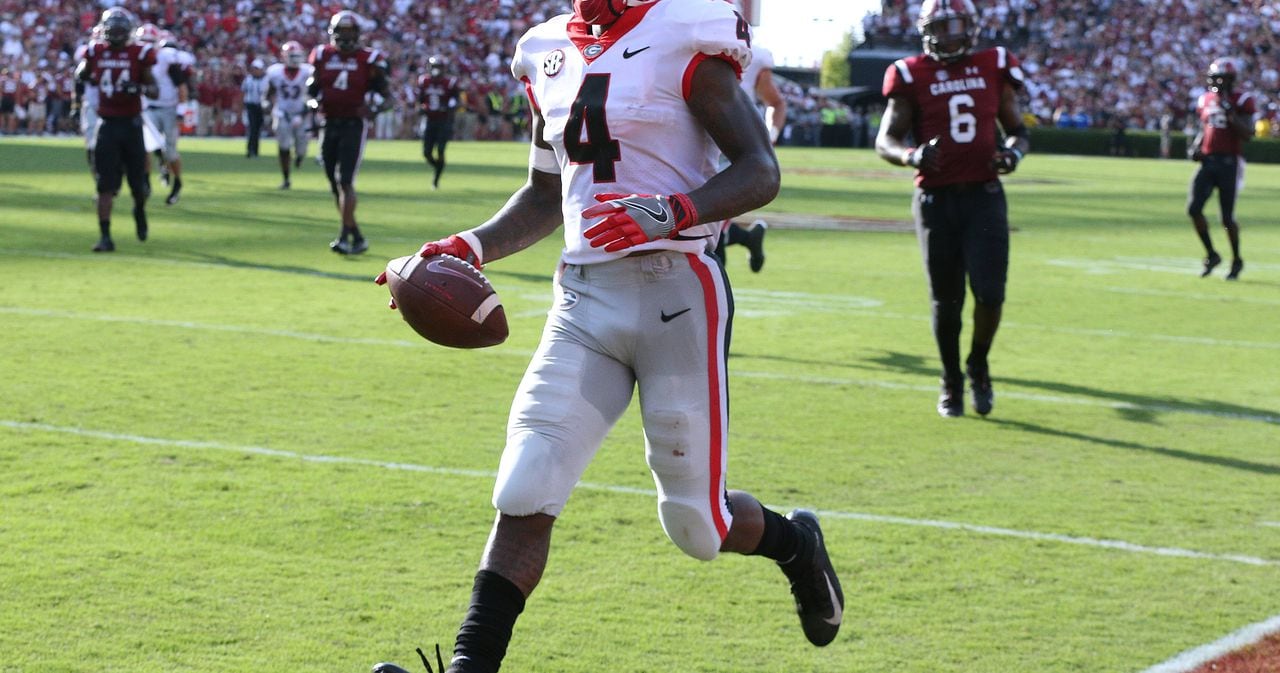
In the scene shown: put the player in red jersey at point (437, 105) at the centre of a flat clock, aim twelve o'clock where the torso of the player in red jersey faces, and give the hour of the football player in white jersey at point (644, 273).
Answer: The football player in white jersey is roughly at 12 o'clock from the player in red jersey.

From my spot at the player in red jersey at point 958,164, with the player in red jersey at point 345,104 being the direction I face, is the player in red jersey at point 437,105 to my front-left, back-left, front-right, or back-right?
front-right

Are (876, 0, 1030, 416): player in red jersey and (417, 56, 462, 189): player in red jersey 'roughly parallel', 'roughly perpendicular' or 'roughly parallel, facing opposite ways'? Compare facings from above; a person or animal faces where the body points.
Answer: roughly parallel

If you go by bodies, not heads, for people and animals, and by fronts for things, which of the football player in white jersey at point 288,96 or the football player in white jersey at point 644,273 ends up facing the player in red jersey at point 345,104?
the football player in white jersey at point 288,96

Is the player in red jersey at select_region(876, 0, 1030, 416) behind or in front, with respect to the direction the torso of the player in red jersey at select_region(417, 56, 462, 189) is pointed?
in front

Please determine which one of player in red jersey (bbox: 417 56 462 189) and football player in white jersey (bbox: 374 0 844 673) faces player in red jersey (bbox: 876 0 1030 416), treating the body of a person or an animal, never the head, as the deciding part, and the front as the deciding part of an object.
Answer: player in red jersey (bbox: 417 56 462 189)

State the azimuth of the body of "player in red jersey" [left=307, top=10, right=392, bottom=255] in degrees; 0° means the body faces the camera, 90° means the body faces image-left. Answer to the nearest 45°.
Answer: approximately 0°

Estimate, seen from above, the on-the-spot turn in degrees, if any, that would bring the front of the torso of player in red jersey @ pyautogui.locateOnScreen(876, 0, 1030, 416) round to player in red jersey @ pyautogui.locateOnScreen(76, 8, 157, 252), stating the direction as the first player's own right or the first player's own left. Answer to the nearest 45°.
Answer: approximately 135° to the first player's own right

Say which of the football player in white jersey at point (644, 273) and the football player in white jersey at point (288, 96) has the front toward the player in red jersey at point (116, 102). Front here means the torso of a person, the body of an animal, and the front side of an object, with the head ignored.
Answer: the football player in white jersey at point (288, 96)

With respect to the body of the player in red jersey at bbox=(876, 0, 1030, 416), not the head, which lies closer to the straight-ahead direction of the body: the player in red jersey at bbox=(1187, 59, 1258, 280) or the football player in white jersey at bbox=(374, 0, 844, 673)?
the football player in white jersey

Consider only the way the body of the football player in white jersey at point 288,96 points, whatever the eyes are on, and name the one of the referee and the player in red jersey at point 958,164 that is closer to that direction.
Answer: the player in red jersey

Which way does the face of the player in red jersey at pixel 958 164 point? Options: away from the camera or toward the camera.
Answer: toward the camera

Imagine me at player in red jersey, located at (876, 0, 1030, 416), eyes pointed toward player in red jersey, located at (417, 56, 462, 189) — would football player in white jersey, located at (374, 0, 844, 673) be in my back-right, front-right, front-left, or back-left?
back-left

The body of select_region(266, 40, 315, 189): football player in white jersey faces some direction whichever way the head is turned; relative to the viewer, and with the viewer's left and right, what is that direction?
facing the viewer

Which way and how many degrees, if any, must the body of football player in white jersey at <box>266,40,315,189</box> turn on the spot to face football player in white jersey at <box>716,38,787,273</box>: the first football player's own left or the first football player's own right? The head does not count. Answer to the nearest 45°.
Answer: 0° — they already face them

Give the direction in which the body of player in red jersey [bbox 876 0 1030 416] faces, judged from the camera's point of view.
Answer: toward the camera

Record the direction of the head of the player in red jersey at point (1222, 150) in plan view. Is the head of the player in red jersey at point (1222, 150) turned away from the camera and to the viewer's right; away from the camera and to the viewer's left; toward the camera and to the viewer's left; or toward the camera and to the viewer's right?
toward the camera and to the viewer's left

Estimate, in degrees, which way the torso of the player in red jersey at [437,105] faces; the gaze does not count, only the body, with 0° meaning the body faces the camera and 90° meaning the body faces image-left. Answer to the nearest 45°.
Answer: approximately 0°

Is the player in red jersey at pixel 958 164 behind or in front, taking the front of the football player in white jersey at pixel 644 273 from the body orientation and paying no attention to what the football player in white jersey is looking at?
behind
